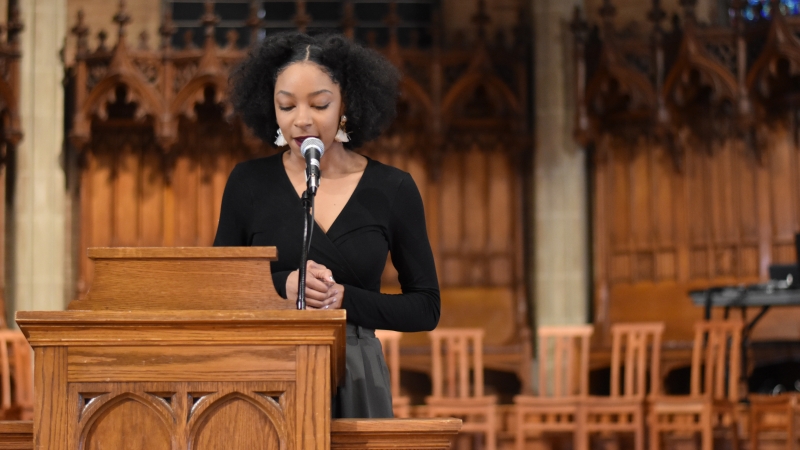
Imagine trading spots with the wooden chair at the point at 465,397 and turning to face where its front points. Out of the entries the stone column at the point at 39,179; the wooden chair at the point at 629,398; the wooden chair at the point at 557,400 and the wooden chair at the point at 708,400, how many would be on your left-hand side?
3

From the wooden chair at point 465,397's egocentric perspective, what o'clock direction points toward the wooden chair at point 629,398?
the wooden chair at point 629,398 is roughly at 9 o'clock from the wooden chair at point 465,397.

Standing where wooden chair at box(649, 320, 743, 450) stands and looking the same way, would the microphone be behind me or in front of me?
in front

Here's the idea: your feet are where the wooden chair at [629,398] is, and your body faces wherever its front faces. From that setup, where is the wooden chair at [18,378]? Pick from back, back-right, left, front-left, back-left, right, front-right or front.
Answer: front-right

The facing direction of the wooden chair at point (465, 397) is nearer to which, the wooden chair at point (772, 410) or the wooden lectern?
the wooden lectern

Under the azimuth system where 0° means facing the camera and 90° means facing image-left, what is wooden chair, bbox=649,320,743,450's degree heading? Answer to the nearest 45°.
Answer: approximately 45°

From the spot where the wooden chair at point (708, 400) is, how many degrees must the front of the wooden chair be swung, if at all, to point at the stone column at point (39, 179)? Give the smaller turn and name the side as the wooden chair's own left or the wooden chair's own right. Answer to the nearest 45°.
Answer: approximately 45° to the wooden chair's own right
